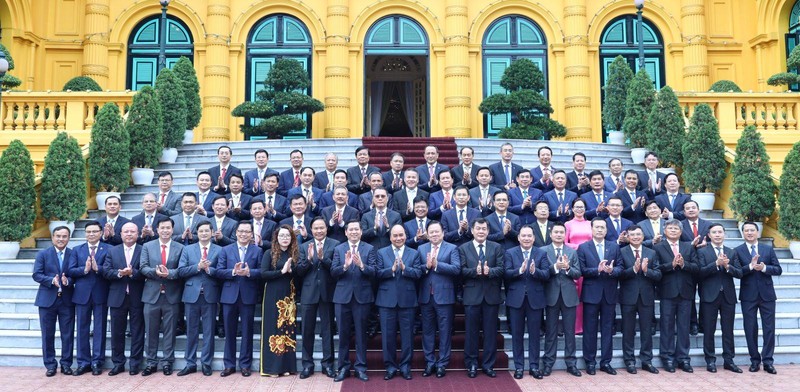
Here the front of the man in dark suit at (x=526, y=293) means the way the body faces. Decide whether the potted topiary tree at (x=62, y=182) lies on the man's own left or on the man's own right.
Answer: on the man's own right

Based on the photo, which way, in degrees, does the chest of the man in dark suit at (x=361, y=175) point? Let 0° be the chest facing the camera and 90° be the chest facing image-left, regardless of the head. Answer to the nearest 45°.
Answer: approximately 0°

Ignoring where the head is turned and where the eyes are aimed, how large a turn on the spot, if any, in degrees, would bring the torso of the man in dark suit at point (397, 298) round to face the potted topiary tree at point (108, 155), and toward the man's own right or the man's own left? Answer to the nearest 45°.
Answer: approximately 135° to the man's own right

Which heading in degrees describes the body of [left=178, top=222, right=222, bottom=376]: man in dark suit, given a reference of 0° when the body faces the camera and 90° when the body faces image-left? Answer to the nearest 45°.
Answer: approximately 0°

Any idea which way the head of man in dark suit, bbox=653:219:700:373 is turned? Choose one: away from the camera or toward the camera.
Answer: toward the camera

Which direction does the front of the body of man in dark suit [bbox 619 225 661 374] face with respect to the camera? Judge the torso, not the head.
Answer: toward the camera

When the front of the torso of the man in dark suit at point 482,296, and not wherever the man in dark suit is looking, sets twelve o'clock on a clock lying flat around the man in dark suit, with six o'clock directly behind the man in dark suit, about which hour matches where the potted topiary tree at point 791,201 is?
The potted topiary tree is roughly at 8 o'clock from the man in dark suit.

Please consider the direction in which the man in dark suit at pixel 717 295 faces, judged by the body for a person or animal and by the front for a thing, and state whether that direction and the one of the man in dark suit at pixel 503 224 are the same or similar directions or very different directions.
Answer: same or similar directions

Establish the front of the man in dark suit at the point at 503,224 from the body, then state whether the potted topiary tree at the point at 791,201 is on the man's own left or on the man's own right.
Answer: on the man's own left

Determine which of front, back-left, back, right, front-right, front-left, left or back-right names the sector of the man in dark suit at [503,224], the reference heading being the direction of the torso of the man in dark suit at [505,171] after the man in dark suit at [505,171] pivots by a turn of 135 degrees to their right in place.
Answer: back-left

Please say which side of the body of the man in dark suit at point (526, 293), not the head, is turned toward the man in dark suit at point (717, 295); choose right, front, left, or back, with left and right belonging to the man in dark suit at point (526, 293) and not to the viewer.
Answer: left

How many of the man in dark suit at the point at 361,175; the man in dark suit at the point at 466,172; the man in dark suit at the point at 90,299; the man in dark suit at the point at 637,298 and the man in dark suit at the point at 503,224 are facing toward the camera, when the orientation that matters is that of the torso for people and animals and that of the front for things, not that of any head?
5

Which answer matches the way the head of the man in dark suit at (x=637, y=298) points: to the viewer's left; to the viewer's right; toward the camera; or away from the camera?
toward the camera

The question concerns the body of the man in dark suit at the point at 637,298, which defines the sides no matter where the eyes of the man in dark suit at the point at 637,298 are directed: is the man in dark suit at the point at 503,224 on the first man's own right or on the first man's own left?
on the first man's own right

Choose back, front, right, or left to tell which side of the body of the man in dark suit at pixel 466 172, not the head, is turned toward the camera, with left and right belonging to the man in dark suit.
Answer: front

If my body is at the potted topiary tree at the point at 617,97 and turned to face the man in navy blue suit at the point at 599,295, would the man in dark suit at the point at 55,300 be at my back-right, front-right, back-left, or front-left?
front-right

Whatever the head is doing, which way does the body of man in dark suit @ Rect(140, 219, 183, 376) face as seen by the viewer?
toward the camera
